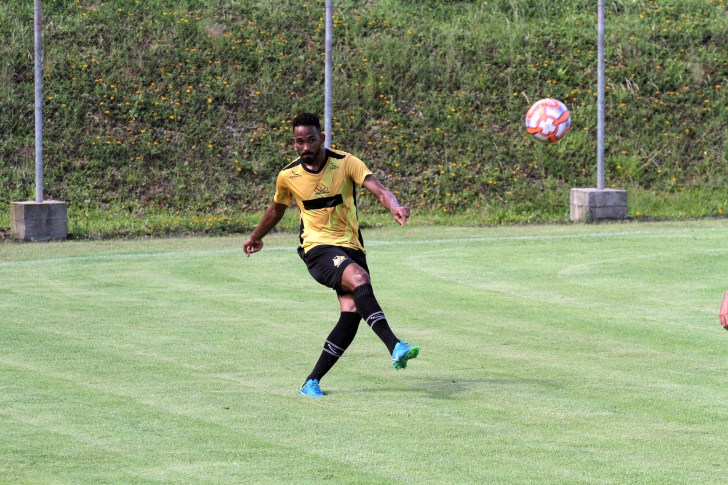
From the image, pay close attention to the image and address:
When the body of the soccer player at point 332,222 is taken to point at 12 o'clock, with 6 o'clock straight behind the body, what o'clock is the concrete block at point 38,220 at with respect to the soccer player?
The concrete block is roughly at 5 o'clock from the soccer player.

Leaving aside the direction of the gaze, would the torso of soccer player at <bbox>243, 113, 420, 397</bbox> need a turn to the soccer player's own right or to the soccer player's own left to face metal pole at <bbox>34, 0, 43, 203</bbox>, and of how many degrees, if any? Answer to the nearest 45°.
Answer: approximately 135° to the soccer player's own right

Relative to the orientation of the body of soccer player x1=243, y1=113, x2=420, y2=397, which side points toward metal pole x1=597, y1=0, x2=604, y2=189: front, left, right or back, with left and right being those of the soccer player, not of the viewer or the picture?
back

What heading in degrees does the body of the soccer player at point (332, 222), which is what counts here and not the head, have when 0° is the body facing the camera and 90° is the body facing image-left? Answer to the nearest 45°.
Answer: approximately 0°

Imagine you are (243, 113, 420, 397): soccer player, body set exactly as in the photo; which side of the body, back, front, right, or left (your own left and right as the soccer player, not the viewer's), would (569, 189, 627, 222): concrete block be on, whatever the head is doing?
back
